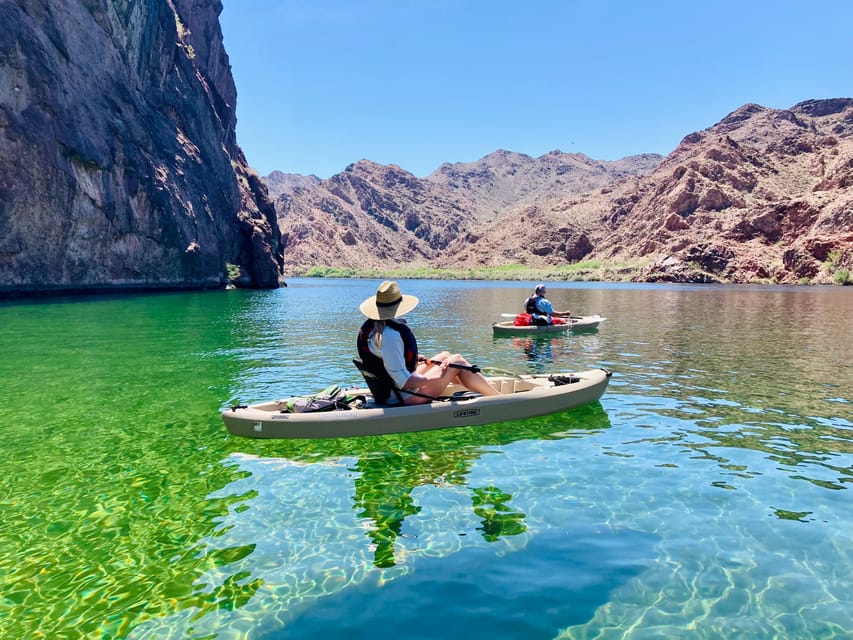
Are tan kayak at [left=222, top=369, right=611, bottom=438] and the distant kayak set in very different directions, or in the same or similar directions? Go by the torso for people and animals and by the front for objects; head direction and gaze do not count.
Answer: same or similar directions

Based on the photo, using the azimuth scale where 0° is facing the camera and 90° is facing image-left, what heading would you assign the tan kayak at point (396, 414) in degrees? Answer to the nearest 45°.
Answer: approximately 270°

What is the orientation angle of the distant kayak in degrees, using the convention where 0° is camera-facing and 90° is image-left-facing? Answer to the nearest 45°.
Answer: approximately 270°

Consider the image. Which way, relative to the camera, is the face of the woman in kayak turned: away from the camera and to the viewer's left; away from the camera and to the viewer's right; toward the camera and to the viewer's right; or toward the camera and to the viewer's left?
away from the camera and to the viewer's right

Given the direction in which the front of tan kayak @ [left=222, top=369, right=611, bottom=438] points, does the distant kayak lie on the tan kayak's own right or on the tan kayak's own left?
on the tan kayak's own left

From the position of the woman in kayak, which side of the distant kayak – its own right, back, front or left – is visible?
right

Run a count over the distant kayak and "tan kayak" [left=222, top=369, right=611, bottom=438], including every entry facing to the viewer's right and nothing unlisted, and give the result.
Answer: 2

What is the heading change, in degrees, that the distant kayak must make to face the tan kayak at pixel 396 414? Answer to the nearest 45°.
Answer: approximately 90° to its right

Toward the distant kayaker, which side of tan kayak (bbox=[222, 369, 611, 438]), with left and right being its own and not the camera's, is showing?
left
